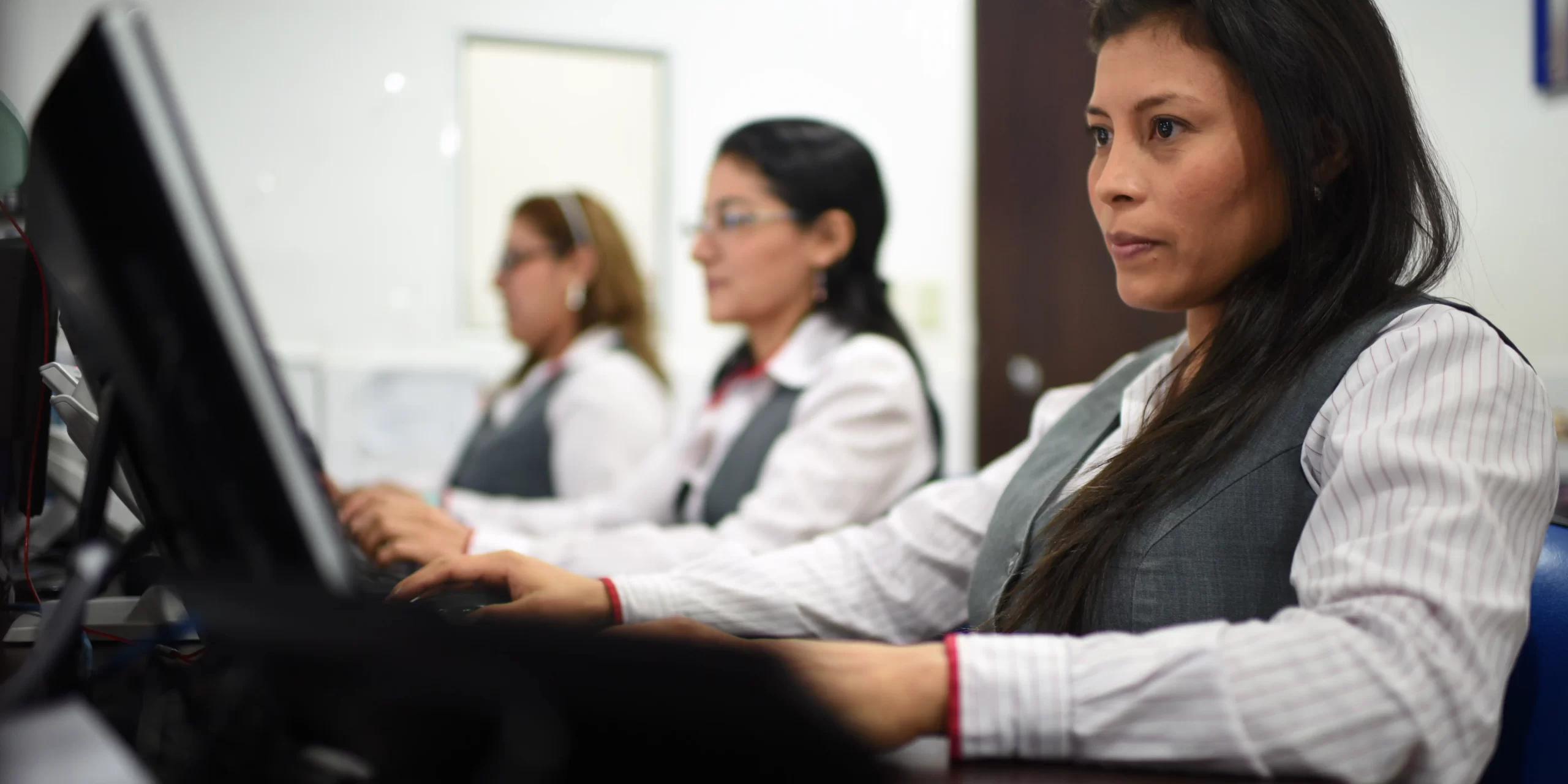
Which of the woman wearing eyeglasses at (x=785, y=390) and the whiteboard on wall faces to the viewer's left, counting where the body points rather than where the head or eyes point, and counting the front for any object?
the woman wearing eyeglasses

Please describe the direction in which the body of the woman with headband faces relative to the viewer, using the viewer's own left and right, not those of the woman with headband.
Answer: facing to the left of the viewer

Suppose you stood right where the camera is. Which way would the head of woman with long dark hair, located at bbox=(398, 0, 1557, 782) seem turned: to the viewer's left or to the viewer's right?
to the viewer's left

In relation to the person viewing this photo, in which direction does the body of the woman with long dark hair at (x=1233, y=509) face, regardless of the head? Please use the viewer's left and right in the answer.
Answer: facing the viewer and to the left of the viewer

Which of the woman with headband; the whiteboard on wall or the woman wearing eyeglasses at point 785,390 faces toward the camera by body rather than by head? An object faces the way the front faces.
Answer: the whiteboard on wall

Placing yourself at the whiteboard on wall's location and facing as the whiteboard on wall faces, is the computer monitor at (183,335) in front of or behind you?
in front

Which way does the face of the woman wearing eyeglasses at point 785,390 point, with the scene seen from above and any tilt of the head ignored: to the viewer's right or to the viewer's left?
to the viewer's left

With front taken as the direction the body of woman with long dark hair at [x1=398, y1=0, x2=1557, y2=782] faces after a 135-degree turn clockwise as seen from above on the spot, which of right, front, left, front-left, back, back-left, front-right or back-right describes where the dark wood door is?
front

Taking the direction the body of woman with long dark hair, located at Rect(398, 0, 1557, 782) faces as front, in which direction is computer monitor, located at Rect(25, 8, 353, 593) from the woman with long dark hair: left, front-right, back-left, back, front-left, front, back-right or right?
front

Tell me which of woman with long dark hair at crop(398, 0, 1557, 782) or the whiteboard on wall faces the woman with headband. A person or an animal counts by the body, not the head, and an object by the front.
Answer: the whiteboard on wall

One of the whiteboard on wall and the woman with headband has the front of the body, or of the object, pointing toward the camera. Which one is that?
the whiteboard on wall

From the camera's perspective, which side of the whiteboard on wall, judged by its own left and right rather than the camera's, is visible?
front

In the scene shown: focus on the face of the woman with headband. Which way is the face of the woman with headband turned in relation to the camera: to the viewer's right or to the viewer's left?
to the viewer's left

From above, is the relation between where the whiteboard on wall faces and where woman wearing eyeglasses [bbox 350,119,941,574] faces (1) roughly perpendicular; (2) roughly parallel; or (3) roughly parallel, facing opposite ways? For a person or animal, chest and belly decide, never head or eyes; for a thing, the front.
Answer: roughly perpendicular

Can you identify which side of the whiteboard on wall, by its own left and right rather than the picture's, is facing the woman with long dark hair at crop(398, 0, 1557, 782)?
front

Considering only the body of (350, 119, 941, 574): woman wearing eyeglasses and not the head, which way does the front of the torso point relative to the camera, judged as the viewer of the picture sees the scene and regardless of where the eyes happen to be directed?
to the viewer's left

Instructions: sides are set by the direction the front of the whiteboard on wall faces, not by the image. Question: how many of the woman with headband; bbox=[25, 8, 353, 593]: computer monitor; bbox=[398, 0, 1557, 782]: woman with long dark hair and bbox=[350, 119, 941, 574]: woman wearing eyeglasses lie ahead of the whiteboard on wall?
4
